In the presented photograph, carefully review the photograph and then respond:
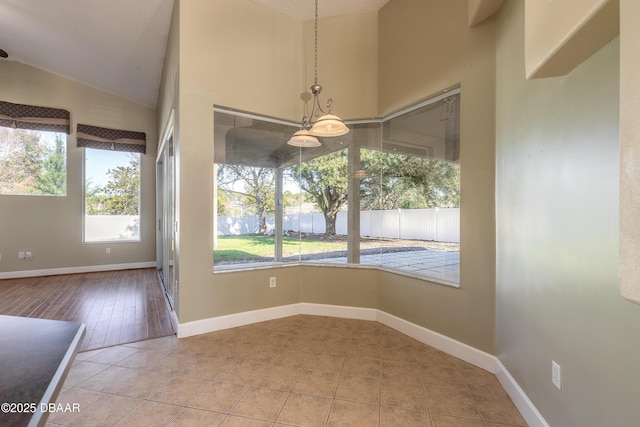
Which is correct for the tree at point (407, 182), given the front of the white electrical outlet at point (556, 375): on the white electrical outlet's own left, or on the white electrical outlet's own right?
on the white electrical outlet's own right

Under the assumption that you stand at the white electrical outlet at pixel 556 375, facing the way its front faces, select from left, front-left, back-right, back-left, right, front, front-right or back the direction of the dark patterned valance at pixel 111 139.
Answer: front-right

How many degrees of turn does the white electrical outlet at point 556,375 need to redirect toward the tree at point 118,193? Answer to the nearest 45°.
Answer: approximately 45° to its right

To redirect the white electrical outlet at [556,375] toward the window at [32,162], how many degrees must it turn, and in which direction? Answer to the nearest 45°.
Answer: approximately 45° to its right

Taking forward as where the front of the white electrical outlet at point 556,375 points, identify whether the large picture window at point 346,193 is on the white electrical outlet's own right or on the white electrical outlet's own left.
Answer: on the white electrical outlet's own right

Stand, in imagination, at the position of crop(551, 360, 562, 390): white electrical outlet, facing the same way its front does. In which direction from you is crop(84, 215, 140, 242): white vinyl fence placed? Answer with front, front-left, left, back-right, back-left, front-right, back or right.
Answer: front-right

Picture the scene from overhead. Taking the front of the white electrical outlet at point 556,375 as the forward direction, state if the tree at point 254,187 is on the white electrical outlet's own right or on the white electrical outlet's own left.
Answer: on the white electrical outlet's own right

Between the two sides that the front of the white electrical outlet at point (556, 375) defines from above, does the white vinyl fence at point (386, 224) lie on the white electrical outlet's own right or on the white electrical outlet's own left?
on the white electrical outlet's own right

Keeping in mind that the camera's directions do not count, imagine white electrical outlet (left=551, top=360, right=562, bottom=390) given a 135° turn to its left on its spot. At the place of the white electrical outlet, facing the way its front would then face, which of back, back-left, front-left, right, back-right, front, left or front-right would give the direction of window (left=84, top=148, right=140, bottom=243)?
back

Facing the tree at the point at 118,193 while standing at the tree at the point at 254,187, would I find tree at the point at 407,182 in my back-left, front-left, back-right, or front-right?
back-right

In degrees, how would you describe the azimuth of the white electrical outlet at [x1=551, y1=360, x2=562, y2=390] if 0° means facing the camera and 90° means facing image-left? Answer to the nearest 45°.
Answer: approximately 45°
